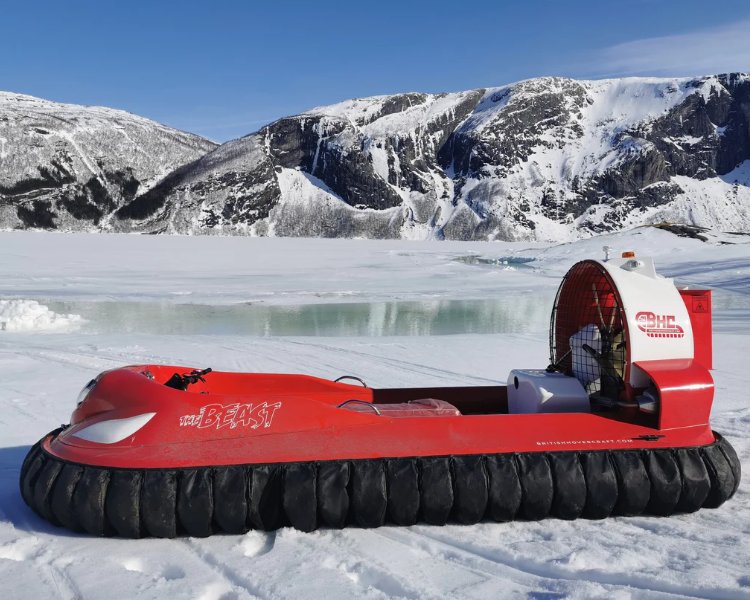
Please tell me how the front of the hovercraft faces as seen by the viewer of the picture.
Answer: facing to the left of the viewer

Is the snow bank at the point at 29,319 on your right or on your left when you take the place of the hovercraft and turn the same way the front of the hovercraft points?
on your right
